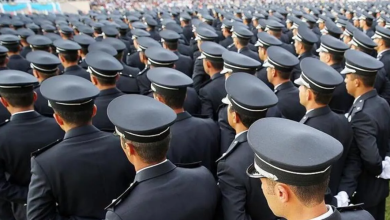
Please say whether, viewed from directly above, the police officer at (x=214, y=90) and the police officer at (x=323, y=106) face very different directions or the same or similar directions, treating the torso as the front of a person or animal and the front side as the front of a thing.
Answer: same or similar directions

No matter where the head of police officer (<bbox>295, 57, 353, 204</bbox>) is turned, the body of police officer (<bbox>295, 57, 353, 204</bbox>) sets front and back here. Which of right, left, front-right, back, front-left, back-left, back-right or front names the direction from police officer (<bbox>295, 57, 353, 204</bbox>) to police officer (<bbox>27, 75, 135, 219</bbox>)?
left

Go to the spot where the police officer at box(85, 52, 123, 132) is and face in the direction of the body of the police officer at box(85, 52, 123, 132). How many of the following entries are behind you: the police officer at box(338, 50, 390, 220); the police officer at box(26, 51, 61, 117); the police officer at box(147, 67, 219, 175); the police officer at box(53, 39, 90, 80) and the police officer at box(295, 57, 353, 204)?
3

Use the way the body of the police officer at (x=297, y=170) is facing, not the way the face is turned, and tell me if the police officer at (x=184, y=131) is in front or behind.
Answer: in front

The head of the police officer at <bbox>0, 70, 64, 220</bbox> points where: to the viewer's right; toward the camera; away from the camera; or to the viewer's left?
away from the camera

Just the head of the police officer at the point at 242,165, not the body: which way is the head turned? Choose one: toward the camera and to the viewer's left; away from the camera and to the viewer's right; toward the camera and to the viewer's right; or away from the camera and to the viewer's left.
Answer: away from the camera and to the viewer's left

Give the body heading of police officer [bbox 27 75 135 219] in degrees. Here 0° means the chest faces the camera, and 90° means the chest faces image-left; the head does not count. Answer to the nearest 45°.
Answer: approximately 180°

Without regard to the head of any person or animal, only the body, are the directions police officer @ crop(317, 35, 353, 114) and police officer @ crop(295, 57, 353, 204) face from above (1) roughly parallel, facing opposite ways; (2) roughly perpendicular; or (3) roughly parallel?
roughly parallel

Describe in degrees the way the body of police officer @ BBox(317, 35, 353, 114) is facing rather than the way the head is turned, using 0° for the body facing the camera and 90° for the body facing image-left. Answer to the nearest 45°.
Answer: approximately 135°

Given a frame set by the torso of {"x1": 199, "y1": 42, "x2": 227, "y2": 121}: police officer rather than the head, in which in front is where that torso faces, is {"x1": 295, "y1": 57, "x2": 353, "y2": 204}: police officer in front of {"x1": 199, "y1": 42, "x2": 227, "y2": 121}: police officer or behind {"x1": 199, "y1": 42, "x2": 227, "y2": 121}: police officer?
behind

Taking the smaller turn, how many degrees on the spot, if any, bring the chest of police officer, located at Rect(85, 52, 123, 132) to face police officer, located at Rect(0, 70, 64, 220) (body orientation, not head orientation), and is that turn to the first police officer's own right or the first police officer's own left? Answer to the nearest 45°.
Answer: approximately 90° to the first police officer's own left

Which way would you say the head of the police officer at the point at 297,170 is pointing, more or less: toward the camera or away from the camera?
away from the camera

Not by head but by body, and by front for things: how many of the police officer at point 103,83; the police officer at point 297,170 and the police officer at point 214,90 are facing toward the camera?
0

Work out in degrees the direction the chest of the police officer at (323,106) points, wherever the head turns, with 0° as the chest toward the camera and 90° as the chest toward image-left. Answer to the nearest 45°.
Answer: approximately 135°

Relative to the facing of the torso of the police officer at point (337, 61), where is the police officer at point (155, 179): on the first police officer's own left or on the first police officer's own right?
on the first police officer's own left
